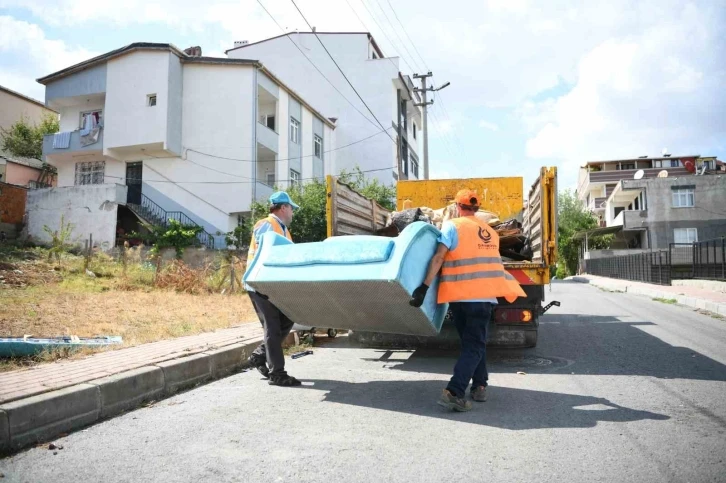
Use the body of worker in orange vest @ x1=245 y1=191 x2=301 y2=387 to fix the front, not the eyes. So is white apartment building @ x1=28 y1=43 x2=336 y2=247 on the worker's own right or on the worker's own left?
on the worker's own left

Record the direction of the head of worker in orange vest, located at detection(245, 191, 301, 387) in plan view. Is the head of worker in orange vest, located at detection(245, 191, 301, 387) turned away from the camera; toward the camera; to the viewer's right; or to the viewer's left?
to the viewer's right

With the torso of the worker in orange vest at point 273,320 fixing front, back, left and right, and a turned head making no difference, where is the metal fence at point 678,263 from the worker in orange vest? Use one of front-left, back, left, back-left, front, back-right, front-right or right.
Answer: front-left

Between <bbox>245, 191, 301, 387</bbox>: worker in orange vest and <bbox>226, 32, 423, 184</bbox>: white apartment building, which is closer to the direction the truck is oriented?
the white apartment building

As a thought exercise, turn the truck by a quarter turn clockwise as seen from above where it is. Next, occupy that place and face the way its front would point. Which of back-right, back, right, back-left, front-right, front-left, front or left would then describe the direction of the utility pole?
left

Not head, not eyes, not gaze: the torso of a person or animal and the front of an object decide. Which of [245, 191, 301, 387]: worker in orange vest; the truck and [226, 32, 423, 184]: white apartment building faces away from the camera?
the truck

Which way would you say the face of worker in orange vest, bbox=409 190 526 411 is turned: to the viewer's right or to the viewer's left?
to the viewer's left

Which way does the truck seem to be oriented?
away from the camera

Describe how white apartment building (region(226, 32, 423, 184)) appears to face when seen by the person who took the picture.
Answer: facing to the right of the viewer

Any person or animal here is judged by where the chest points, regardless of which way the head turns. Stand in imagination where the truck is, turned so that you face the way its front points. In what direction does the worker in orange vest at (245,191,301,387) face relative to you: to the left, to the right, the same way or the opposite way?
to the right

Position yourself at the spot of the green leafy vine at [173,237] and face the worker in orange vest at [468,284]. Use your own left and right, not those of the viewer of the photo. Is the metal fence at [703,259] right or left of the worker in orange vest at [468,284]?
left

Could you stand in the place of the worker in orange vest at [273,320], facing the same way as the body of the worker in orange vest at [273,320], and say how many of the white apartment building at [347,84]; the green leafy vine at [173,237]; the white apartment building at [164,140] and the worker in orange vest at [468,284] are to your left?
3

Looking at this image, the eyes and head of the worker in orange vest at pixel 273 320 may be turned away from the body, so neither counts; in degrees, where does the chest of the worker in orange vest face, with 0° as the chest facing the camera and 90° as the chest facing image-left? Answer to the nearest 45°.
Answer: approximately 270°

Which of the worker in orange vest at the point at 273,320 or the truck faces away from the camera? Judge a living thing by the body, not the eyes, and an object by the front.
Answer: the truck

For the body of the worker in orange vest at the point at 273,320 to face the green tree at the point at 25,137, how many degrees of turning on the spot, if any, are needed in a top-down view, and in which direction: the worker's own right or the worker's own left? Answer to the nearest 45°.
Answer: approximately 135° to the worker's own left
